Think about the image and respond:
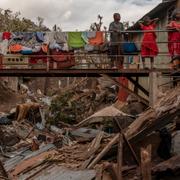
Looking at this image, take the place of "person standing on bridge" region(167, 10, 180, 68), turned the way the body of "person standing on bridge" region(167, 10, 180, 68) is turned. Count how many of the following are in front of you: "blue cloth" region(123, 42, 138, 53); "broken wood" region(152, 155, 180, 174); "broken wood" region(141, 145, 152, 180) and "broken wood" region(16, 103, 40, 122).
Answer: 2

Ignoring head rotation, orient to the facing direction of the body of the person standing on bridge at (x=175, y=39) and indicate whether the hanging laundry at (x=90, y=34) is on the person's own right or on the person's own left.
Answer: on the person's own right

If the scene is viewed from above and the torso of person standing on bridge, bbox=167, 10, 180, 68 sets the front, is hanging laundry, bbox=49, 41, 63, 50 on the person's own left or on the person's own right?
on the person's own right
